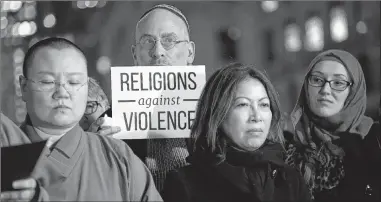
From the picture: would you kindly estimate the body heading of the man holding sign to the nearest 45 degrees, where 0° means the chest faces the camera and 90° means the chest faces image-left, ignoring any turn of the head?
approximately 0°

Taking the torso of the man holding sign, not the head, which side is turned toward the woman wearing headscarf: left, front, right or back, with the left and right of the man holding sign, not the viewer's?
left
